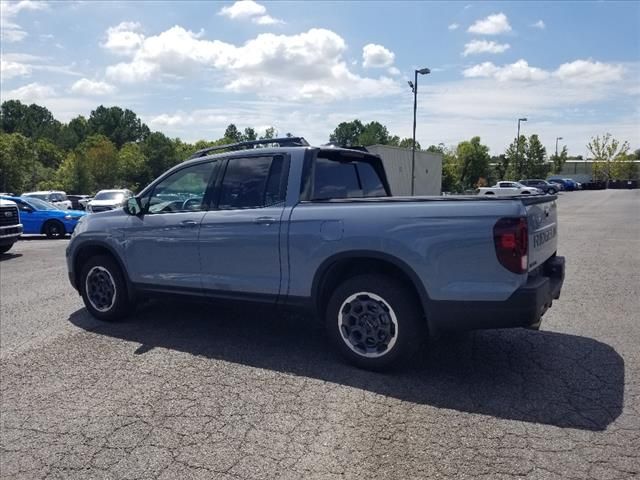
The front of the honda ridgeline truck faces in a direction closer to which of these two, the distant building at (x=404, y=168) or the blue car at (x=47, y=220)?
the blue car

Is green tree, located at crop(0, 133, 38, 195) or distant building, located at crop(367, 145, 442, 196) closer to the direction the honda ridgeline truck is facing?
the green tree

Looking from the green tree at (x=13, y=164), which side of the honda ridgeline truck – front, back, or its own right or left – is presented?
front

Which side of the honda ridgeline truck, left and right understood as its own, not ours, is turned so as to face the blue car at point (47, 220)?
front

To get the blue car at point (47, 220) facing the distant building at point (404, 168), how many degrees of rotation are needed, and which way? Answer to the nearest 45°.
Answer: approximately 90° to its left

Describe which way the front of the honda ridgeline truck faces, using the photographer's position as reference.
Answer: facing away from the viewer and to the left of the viewer

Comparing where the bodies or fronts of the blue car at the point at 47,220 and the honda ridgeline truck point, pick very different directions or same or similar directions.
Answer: very different directions

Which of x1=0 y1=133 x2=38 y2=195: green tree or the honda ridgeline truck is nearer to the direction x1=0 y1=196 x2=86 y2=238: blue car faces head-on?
the honda ridgeline truck

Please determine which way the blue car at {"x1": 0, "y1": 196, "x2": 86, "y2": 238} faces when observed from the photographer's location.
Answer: facing the viewer and to the right of the viewer

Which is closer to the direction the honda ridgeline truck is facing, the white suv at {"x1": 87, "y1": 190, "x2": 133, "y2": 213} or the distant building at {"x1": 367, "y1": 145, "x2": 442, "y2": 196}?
the white suv

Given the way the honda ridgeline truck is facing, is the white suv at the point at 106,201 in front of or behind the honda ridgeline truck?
in front

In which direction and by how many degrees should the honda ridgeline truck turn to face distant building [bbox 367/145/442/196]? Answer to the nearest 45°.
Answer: approximately 45° to its right

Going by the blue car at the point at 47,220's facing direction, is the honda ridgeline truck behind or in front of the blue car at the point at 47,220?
in front

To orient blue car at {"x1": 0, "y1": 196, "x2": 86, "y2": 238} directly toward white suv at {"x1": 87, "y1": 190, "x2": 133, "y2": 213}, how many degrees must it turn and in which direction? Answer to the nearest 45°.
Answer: approximately 90° to its left
